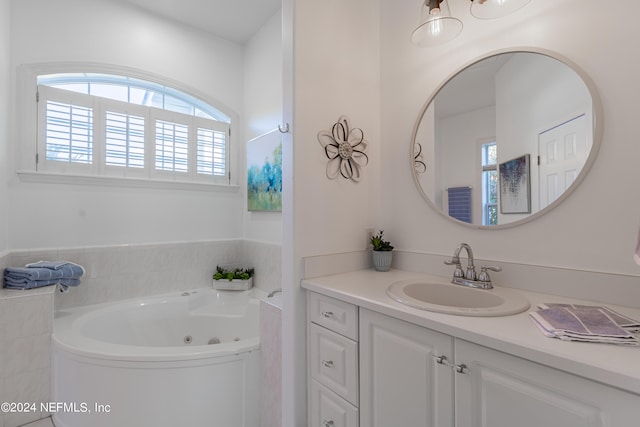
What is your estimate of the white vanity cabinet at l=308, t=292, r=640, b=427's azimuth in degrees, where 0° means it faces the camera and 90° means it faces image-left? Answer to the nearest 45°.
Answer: approximately 45°

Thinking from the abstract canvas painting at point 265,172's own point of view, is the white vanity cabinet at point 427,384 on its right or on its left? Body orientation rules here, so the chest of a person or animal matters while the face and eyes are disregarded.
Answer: on its left

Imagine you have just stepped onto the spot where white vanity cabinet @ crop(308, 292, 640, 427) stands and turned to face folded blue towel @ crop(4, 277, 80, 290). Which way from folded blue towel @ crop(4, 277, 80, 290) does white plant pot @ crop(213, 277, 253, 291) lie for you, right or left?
right

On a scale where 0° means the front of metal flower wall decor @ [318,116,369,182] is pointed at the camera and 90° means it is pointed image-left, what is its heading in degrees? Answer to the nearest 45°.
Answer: approximately 315°

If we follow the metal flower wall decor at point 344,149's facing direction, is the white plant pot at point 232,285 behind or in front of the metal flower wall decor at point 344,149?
behind

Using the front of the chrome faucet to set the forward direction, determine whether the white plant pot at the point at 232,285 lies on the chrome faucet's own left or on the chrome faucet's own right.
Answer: on the chrome faucet's own right
